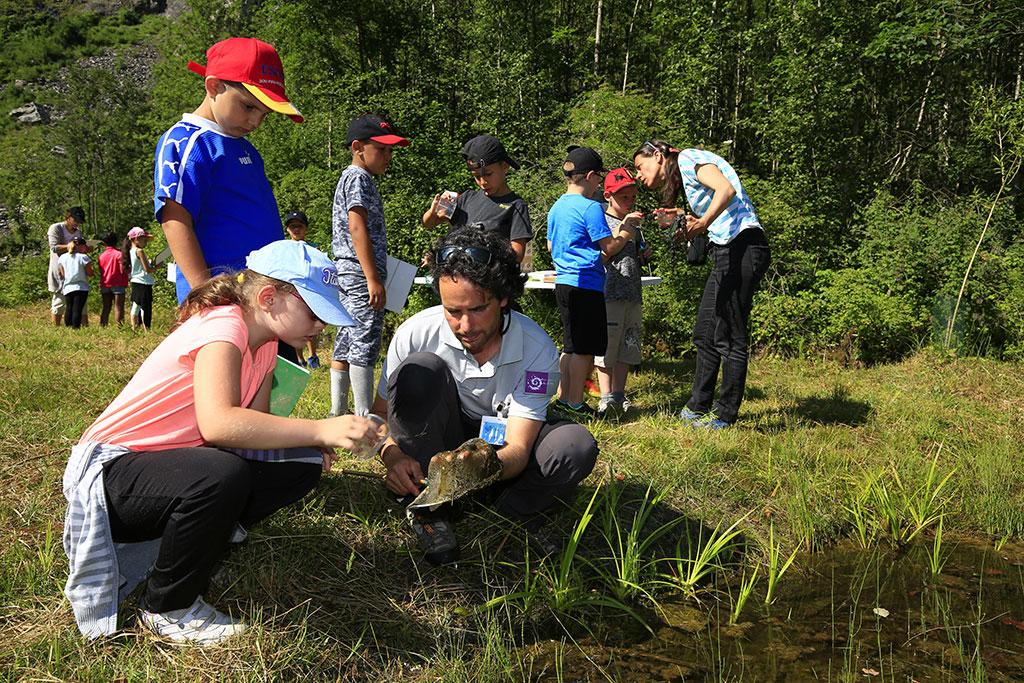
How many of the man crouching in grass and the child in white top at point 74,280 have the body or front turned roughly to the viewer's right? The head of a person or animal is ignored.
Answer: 0

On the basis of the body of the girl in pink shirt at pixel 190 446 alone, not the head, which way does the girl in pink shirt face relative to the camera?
to the viewer's right

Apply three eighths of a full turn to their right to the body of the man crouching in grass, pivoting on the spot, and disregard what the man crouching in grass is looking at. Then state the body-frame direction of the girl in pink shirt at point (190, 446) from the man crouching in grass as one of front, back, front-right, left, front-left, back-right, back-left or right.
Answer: left

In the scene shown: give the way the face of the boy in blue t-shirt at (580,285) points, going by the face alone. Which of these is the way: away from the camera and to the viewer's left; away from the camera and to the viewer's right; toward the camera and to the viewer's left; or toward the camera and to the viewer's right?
away from the camera and to the viewer's right

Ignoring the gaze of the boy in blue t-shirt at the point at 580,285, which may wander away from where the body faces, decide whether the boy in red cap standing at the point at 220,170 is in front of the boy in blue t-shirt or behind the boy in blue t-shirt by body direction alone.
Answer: behind

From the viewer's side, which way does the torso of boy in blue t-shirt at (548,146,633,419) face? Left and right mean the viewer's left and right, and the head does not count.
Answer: facing away from the viewer and to the right of the viewer

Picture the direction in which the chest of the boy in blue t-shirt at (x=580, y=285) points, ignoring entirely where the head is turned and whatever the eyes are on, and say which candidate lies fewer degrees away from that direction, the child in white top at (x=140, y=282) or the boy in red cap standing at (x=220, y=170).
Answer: the child in white top

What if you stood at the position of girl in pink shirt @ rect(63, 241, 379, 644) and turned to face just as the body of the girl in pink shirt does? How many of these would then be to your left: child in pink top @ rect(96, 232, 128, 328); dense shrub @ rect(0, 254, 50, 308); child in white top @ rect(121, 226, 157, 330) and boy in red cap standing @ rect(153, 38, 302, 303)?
4

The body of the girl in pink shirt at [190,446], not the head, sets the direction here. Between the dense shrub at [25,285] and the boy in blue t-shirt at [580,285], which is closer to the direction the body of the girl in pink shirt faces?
the boy in blue t-shirt

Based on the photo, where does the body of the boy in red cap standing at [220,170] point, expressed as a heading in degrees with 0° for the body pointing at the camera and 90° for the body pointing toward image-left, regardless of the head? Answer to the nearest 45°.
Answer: approximately 315°

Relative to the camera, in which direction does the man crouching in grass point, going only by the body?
toward the camera

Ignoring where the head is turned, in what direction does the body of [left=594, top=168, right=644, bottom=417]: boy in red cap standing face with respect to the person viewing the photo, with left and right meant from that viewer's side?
facing the viewer and to the right of the viewer

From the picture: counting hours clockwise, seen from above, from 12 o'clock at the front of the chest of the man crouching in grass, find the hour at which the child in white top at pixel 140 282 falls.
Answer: The child in white top is roughly at 5 o'clock from the man crouching in grass.
